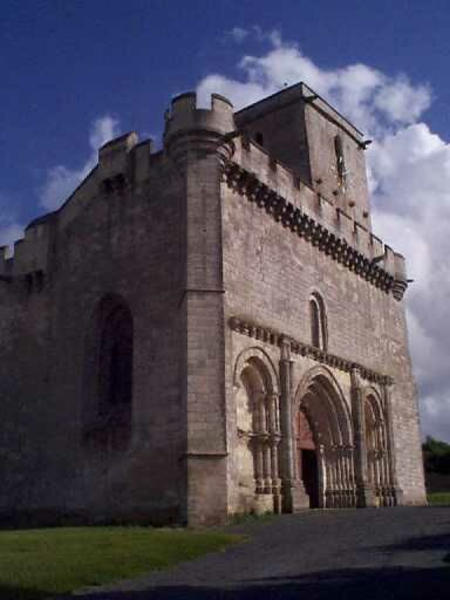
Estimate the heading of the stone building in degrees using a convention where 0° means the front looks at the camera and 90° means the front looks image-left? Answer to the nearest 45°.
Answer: approximately 315°

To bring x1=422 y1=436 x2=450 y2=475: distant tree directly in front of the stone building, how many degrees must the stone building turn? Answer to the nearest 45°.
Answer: approximately 90° to its left
